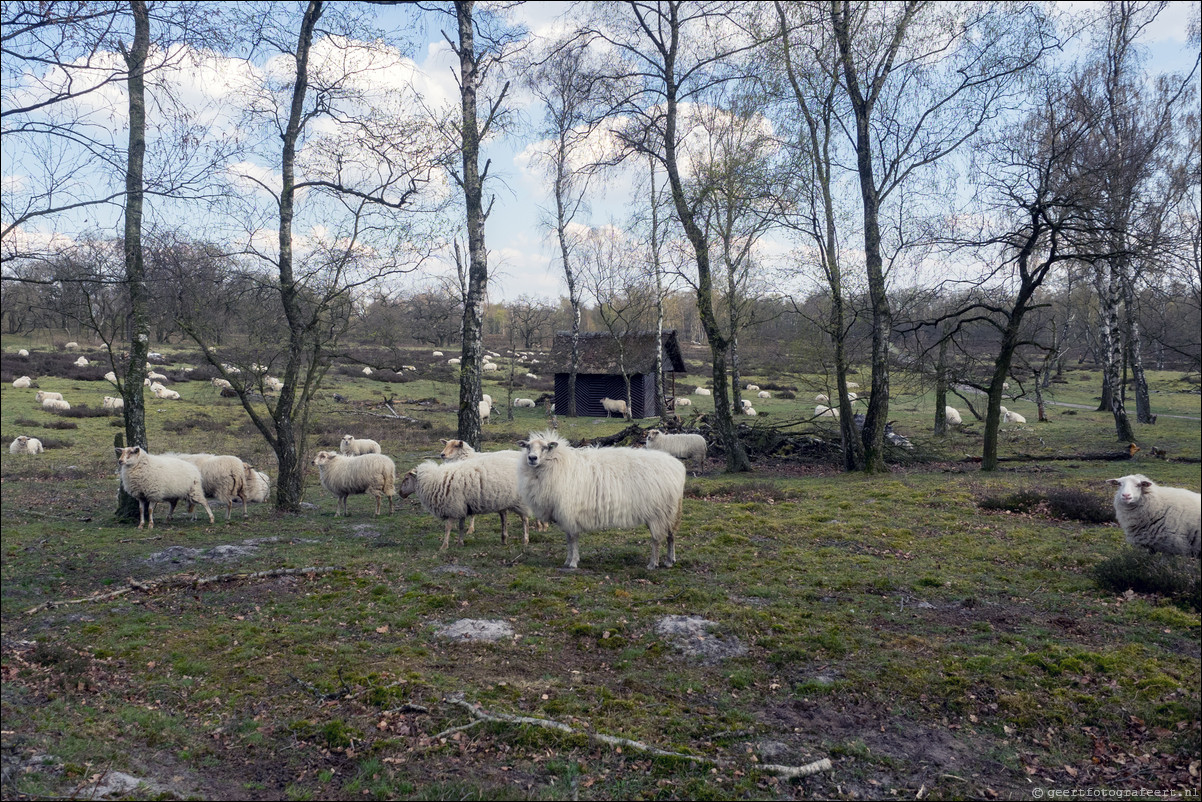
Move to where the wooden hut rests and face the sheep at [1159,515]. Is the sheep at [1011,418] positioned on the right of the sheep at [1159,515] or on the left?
left

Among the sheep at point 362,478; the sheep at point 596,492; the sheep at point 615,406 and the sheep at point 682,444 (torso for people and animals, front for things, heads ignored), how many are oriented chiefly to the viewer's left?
4

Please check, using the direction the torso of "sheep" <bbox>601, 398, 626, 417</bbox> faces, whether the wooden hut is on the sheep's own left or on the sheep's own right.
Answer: on the sheep's own right

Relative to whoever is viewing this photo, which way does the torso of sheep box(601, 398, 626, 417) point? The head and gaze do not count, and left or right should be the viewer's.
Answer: facing to the left of the viewer

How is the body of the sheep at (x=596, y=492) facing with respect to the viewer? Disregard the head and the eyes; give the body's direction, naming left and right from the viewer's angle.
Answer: facing to the left of the viewer

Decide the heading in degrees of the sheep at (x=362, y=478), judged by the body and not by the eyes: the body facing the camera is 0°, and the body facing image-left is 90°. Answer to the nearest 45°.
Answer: approximately 90°

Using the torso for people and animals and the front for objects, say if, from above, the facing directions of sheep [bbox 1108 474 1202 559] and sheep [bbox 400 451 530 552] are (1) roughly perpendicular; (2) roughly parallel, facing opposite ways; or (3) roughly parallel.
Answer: roughly parallel

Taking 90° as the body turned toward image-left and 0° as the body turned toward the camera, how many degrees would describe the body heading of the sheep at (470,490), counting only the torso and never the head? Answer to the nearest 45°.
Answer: approximately 90°

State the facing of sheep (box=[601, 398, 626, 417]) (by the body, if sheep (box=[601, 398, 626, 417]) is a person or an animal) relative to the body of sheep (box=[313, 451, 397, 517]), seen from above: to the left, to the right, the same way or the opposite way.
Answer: the same way

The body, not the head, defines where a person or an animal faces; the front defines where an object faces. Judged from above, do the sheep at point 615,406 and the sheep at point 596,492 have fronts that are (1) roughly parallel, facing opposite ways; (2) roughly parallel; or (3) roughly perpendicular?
roughly parallel

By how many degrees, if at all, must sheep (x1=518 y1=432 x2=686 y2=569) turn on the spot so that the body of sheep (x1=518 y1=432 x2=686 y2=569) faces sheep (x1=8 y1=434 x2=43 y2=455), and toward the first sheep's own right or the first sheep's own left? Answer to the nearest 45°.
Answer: approximately 45° to the first sheep's own right

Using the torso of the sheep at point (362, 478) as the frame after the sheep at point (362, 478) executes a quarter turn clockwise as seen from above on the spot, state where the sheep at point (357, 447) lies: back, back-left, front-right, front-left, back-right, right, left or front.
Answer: front

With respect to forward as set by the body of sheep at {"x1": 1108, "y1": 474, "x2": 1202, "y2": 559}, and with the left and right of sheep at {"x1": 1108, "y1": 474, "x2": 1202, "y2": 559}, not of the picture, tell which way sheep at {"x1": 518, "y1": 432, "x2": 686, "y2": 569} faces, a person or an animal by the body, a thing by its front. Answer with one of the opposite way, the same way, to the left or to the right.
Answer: the same way

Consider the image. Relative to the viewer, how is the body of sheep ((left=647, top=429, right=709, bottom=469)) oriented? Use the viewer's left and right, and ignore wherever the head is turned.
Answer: facing to the left of the viewer

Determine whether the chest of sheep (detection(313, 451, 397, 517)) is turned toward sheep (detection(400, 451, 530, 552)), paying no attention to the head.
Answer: no

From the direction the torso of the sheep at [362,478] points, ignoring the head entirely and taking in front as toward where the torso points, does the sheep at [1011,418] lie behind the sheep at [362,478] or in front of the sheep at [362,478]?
behind
